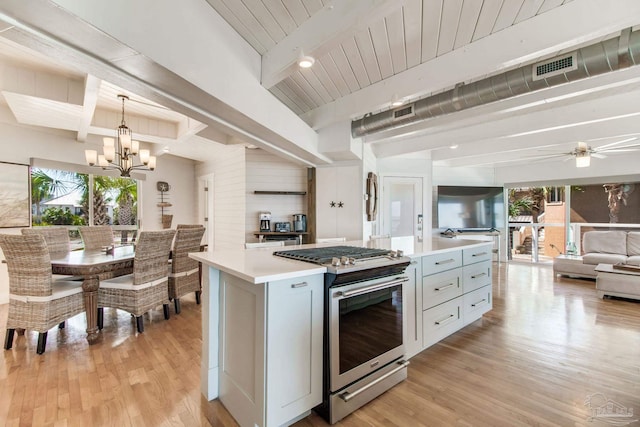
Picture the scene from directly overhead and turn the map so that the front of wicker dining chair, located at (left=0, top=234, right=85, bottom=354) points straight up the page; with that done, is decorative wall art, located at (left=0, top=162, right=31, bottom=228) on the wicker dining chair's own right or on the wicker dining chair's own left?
on the wicker dining chair's own left

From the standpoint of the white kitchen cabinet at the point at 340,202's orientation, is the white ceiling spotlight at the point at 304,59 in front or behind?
in front

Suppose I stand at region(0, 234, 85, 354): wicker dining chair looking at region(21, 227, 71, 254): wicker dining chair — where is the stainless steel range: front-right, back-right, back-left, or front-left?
back-right

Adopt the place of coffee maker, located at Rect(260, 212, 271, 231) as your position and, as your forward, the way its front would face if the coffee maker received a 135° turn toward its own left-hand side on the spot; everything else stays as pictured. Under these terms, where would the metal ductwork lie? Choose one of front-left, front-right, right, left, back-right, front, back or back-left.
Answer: right

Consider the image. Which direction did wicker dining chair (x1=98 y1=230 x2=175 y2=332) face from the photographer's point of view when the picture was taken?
facing away from the viewer and to the left of the viewer

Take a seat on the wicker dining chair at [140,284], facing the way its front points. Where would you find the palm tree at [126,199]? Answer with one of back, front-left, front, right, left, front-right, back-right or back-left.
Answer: front-right

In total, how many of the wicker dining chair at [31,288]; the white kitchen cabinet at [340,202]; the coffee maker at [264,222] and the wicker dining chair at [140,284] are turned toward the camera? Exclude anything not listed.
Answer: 2

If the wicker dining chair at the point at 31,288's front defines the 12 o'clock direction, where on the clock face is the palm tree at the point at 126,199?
The palm tree is roughly at 11 o'clock from the wicker dining chair.

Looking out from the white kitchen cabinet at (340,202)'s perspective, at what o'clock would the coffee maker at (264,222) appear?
The coffee maker is roughly at 3 o'clock from the white kitchen cabinet.

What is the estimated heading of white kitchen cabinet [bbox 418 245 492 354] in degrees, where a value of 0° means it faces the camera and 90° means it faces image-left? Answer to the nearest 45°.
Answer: approximately 315°

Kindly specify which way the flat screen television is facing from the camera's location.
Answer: facing the viewer

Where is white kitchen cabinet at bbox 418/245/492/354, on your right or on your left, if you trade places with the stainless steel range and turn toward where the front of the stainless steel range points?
on your left

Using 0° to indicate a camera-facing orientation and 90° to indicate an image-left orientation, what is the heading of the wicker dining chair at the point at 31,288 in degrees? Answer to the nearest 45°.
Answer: approximately 225°

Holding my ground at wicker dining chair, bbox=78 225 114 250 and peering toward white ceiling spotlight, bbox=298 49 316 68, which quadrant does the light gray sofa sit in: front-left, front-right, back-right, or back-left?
front-left

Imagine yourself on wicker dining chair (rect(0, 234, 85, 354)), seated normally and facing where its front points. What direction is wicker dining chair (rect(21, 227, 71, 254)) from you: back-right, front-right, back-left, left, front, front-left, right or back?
front-left

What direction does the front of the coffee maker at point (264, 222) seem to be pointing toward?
toward the camera

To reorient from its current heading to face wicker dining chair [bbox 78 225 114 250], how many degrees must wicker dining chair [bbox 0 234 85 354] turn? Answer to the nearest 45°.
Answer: approximately 45° to its left

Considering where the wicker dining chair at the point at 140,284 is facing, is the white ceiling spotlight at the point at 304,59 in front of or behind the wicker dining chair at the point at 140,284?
behind

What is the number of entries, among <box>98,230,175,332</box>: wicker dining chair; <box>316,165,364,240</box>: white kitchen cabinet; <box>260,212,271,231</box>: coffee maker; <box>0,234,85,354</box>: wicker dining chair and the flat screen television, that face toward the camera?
3
